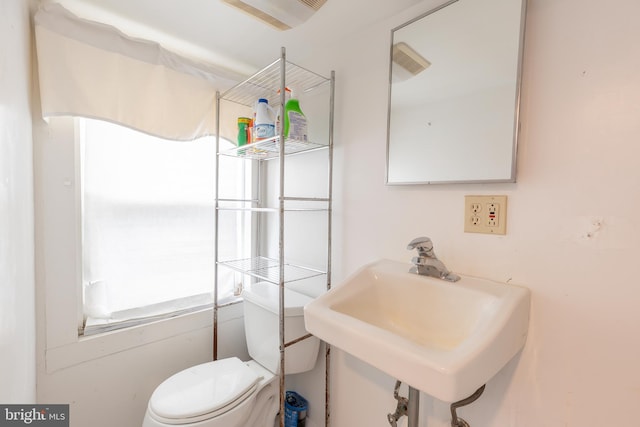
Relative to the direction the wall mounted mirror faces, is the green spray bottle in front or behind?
in front

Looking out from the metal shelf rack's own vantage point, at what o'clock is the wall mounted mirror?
The wall mounted mirror is roughly at 9 o'clock from the metal shelf rack.

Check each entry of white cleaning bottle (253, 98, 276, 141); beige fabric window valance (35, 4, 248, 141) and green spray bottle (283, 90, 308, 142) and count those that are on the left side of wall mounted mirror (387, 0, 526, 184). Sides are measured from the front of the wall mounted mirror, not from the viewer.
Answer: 0

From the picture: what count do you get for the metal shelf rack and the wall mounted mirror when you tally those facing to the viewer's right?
0

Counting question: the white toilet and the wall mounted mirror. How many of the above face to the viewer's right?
0

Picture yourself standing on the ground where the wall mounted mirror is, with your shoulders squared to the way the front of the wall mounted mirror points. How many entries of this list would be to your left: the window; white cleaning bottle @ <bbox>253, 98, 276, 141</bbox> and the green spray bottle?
0

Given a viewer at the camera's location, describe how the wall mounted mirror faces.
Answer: facing the viewer and to the left of the viewer

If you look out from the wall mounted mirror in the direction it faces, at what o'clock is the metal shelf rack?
The metal shelf rack is roughly at 2 o'clock from the wall mounted mirror.

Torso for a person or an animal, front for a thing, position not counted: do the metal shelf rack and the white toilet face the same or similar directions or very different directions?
same or similar directions

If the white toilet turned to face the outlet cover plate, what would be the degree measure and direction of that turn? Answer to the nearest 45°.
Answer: approximately 90° to its left
